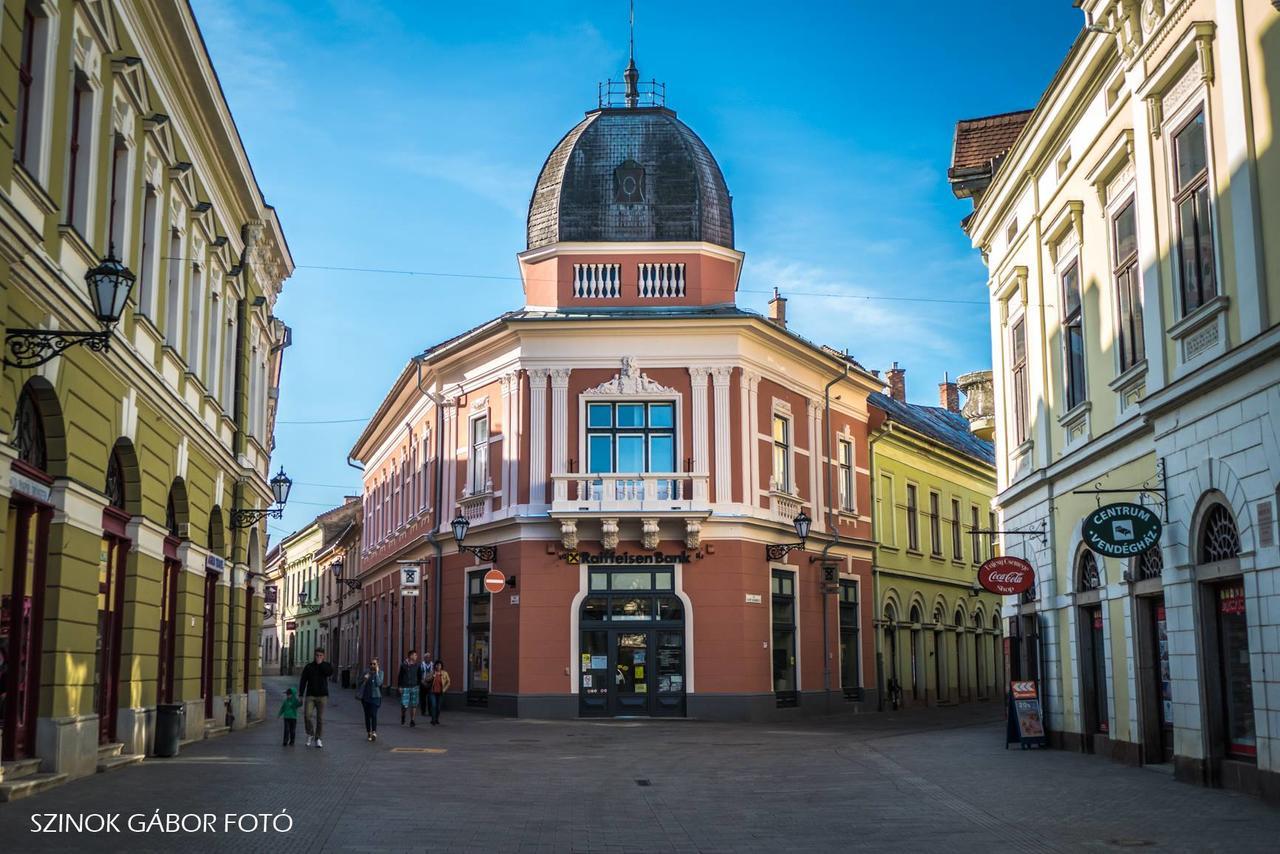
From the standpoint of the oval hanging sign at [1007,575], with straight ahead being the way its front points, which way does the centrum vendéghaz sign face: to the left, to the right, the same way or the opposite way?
the same way

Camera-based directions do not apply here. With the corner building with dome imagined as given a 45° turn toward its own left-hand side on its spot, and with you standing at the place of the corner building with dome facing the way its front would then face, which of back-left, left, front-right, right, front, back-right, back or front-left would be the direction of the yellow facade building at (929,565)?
left

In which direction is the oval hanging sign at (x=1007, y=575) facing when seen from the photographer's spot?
facing the viewer

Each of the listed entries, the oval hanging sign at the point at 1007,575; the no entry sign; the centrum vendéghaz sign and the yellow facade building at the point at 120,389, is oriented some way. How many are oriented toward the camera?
3

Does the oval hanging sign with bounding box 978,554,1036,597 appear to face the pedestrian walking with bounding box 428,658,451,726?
no

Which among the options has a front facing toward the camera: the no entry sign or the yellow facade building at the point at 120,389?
the no entry sign

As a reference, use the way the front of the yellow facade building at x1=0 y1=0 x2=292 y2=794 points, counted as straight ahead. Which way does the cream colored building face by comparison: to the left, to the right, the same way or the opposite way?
the opposite way

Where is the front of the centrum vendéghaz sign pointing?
toward the camera

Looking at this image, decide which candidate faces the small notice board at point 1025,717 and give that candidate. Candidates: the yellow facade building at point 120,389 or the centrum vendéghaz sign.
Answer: the yellow facade building

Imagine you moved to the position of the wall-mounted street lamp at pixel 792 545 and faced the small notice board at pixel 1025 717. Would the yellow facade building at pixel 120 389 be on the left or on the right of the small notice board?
right

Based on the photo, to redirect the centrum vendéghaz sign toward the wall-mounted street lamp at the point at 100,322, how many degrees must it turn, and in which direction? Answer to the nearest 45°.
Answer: approximately 45° to its right

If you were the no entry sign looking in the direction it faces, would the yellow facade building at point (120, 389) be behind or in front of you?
in front

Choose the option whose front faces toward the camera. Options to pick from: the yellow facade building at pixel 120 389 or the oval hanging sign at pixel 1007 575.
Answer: the oval hanging sign

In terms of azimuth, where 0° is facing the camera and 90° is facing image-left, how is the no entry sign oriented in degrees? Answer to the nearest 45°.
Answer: approximately 0°

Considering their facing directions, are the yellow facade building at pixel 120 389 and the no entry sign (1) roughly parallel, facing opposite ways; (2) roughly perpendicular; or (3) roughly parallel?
roughly perpendicular

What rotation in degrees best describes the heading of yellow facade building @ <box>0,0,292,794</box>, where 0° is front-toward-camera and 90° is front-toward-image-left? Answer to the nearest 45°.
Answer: approximately 270°
